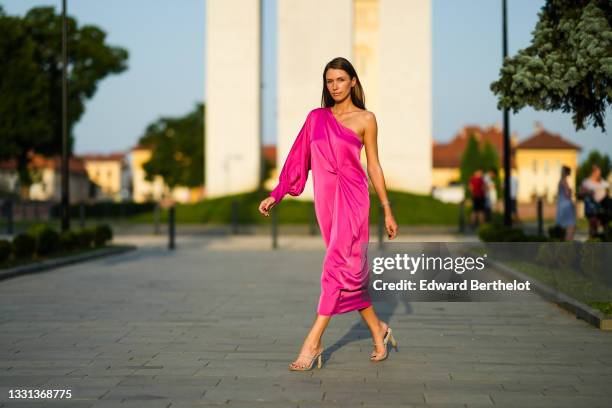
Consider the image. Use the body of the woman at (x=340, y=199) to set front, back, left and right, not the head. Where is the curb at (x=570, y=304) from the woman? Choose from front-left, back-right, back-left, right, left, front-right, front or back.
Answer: back

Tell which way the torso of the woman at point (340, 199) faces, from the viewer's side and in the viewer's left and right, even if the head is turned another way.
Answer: facing the viewer and to the left of the viewer

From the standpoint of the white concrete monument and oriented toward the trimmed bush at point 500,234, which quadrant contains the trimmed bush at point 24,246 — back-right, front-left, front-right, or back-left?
front-right

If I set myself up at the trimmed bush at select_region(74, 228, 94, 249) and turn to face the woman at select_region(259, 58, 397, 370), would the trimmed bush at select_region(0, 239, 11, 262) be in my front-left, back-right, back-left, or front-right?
front-right

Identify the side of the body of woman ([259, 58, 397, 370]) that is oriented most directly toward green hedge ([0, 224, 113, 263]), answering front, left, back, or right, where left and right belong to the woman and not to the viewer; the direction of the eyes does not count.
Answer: right

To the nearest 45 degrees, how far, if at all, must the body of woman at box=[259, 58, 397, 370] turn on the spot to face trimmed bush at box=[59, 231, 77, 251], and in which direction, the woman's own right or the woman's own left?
approximately 90° to the woman's own right

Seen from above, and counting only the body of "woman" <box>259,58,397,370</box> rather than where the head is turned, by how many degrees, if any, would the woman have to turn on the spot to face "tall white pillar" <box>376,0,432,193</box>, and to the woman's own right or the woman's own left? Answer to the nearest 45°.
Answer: approximately 135° to the woman's own right

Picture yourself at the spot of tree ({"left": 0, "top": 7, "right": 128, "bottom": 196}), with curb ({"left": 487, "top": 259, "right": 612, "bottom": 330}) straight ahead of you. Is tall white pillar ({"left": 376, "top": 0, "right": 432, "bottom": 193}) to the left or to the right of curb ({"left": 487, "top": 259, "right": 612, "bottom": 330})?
left

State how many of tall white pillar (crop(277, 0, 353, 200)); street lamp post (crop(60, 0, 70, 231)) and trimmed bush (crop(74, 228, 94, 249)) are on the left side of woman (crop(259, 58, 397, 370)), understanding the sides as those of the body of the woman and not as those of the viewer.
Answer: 0
